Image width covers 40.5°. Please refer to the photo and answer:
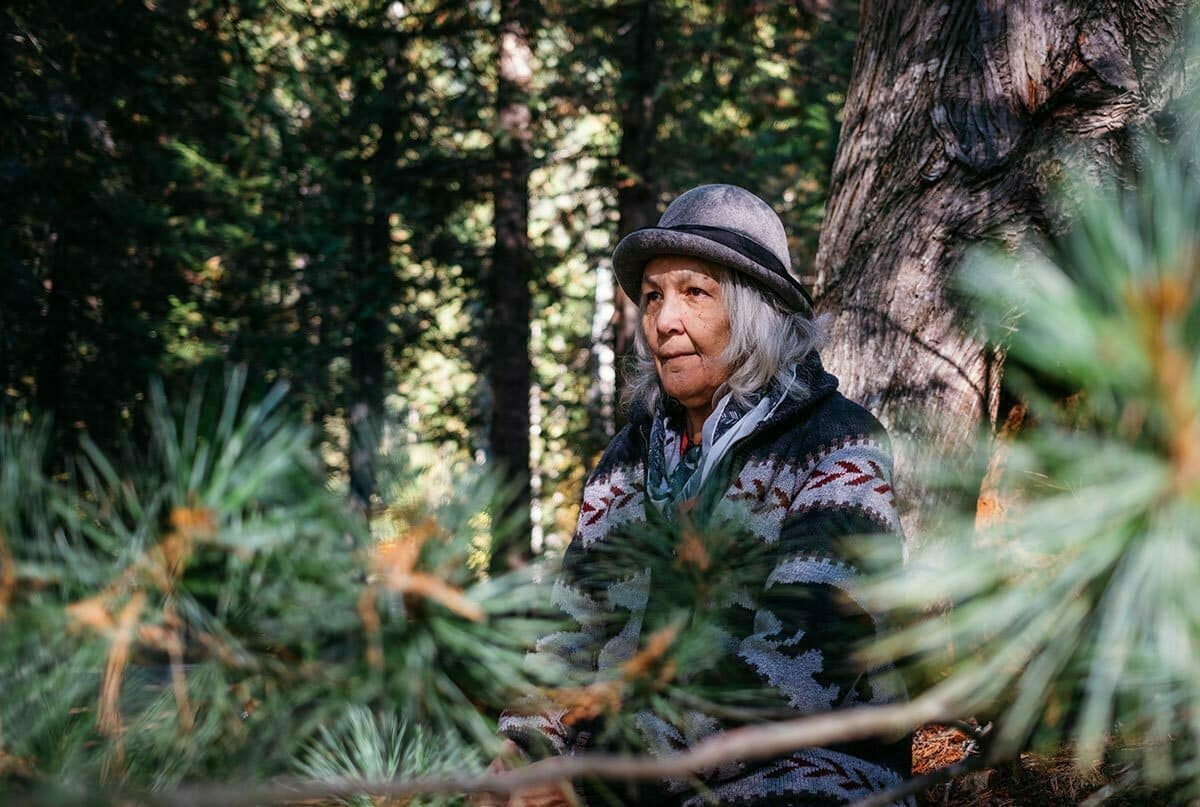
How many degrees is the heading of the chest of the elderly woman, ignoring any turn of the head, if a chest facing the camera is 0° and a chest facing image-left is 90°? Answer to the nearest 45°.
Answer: approximately 45°

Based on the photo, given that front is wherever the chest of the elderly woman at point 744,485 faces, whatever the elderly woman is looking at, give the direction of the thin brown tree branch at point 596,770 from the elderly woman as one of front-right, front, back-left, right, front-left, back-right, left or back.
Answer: front-left

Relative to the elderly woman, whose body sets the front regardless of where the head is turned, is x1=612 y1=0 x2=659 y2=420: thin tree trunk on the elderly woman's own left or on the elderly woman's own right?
on the elderly woman's own right

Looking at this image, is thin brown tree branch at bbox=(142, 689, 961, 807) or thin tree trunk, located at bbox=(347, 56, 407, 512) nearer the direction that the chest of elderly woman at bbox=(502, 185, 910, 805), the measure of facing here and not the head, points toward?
the thin brown tree branch

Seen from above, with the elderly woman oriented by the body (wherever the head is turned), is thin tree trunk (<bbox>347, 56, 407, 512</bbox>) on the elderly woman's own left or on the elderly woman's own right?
on the elderly woman's own right

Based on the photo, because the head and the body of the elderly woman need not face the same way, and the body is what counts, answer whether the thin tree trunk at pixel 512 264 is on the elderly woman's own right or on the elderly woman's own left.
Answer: on the elderly woman's own right
